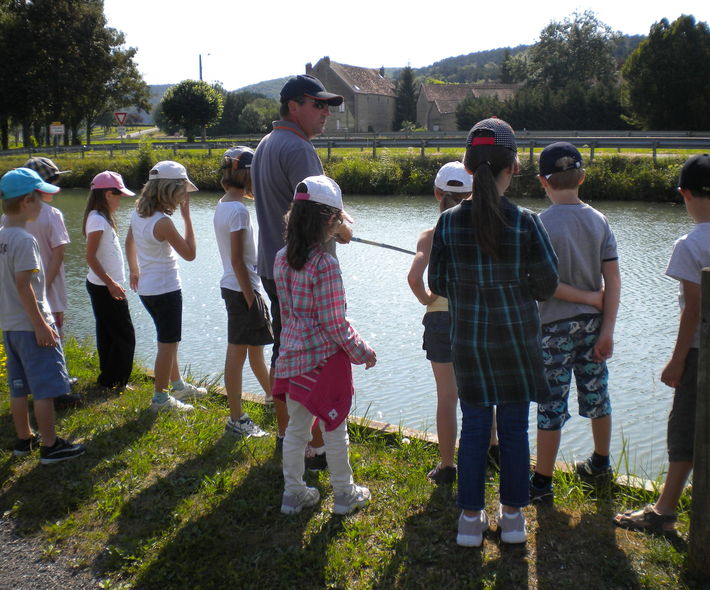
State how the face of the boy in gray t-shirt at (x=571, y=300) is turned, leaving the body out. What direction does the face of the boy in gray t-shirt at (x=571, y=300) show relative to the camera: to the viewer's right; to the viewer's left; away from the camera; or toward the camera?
away from the camera

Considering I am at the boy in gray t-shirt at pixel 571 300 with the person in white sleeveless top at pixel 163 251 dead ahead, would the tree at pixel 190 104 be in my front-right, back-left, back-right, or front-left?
front-right

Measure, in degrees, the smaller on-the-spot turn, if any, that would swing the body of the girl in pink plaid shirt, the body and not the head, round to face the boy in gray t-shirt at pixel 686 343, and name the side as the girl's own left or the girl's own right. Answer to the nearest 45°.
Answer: approximately 45° to the girl's own right

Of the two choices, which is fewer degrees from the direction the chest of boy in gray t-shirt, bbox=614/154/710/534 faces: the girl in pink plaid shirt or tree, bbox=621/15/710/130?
the girl in pink plaid shirt

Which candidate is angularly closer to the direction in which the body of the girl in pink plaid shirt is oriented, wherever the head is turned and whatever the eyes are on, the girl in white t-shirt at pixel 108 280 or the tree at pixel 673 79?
the tree

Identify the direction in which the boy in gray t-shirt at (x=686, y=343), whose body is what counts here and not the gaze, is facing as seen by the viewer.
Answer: to the viewer's left

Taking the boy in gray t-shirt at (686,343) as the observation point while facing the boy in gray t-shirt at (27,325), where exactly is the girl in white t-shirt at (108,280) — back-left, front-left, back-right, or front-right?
front-right

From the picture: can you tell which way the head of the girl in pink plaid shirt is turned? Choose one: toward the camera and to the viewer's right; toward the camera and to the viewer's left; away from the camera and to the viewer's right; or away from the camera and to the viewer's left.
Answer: away from the camera and to the viewer's right

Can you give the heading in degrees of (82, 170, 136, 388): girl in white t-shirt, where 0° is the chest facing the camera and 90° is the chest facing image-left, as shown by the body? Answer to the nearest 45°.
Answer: approximately 270°

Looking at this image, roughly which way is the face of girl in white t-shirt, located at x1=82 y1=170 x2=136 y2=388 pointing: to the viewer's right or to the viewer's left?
to the viewer's right

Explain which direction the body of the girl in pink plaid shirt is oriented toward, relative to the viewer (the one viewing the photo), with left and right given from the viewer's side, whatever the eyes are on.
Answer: facing away from the viewer and to the right of the viewer
